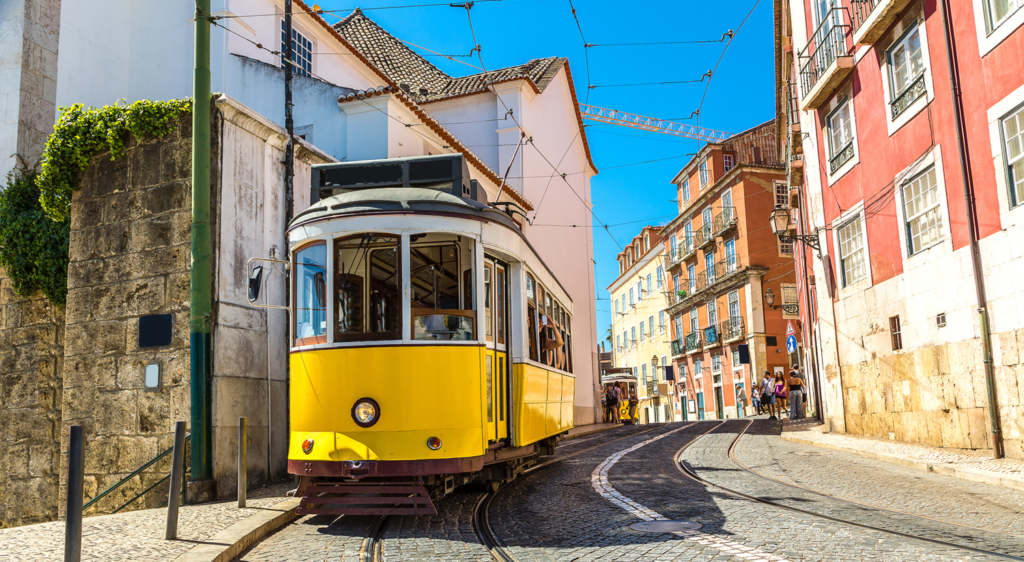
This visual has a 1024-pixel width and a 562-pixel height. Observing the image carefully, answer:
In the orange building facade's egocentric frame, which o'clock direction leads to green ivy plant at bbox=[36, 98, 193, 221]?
The green ivy plant is roughly at 11 o'clock from the orange building facade.

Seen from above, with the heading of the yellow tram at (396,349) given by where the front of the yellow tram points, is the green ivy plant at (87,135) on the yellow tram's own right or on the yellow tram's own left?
on the yellow tram's own right

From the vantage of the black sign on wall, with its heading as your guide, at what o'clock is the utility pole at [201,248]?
The utility pole is roughly at 11 o'clock from the black sign on wall.

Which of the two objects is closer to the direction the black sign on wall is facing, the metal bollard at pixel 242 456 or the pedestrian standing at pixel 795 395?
the metal bollard

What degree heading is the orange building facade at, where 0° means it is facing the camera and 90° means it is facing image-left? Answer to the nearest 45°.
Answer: approximately 45°
